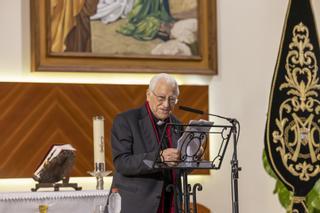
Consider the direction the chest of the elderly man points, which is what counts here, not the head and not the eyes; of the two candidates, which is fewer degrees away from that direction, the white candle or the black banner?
the black banner

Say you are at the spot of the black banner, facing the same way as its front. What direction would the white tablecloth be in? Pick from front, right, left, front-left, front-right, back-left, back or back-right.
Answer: front-right

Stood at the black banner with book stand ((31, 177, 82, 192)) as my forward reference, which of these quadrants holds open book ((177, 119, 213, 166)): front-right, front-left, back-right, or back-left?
front-left

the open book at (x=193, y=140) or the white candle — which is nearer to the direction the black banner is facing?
the open book

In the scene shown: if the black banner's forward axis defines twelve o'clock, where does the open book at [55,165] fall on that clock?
The open book is roughly at 2 o'clock from the black banner.

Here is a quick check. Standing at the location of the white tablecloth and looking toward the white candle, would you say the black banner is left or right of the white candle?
right

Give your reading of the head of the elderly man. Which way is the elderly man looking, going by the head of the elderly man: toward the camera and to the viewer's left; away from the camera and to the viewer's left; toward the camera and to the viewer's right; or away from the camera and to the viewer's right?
toward the camera and to the viewer's right

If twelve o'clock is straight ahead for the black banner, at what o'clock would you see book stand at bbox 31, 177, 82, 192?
The book stand is roughly at 2 o'clock from the black banner.

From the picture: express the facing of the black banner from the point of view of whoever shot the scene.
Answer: facing the viewer
